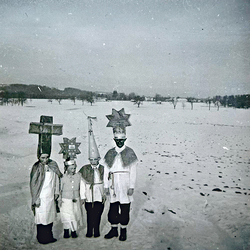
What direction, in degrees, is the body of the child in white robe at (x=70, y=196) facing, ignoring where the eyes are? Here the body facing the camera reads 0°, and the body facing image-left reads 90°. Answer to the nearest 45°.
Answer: approximately 0°

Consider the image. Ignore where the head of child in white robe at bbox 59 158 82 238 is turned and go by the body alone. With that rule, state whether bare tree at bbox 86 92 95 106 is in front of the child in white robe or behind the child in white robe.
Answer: behind
